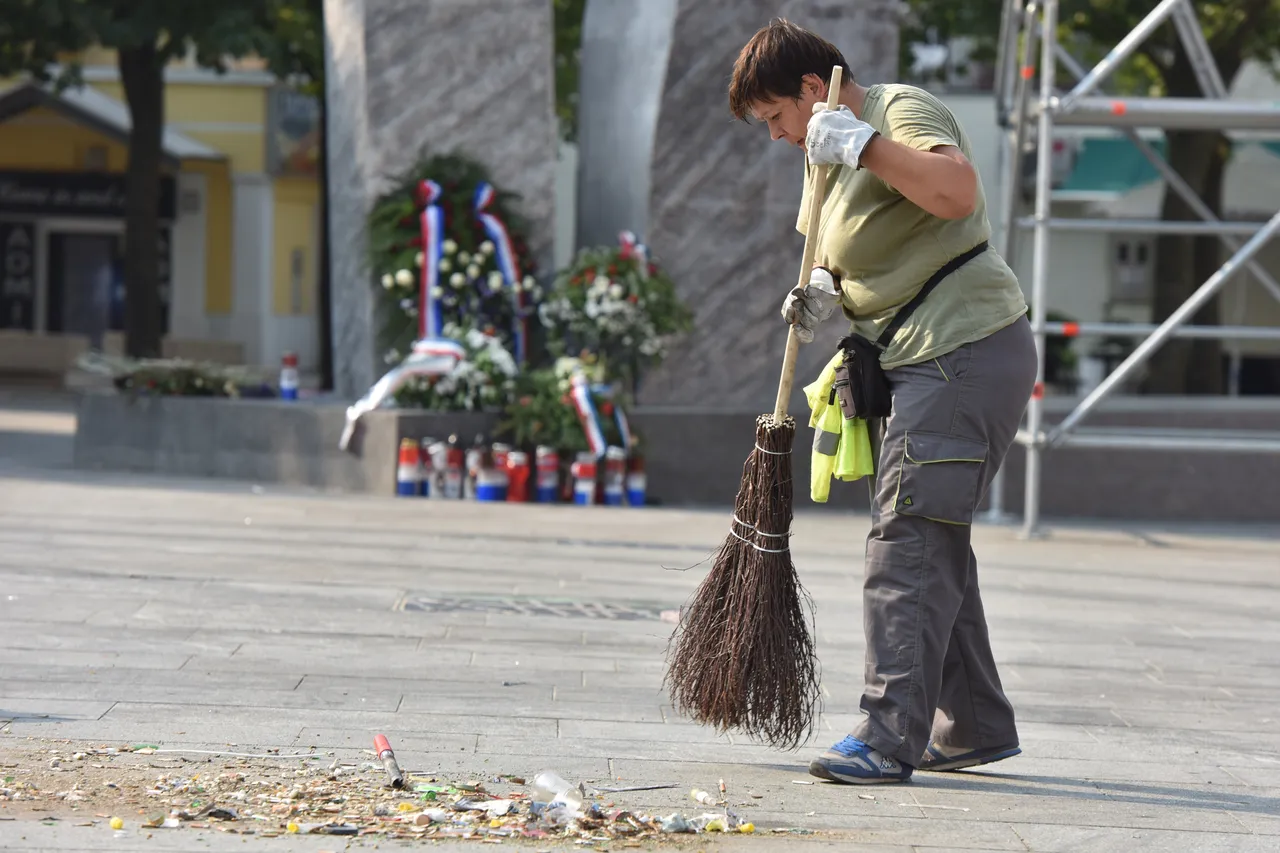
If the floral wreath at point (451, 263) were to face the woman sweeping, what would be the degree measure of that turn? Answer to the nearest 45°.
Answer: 0° — it already faces them

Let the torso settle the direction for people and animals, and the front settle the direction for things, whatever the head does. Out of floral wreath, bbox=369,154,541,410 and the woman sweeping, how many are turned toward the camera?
1

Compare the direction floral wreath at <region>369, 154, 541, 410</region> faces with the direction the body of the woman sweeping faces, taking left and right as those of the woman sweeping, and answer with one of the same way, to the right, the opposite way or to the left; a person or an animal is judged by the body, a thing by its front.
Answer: to the left

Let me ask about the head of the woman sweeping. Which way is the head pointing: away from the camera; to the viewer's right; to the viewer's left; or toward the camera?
to the viewer's left

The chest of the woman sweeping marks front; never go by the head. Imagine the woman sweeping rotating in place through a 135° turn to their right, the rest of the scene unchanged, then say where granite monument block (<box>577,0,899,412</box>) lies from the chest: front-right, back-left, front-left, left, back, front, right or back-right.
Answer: front-left

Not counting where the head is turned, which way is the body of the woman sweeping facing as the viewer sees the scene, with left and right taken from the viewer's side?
facing to the left of the viewer

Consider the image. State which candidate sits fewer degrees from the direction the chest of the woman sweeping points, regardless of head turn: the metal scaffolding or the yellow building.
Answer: the yellow building

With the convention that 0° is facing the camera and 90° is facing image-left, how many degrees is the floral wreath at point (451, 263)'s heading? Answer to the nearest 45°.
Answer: approximately 0°

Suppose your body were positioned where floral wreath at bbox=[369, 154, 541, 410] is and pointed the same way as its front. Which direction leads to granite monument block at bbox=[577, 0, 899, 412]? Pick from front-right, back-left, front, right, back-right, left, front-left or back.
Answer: left

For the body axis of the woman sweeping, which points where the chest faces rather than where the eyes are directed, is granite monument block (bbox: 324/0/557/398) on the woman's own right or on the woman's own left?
on the woman's own right

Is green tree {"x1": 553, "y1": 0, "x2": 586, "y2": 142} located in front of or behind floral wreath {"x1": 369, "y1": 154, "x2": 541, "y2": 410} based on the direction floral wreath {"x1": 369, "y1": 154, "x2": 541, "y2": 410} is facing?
behind

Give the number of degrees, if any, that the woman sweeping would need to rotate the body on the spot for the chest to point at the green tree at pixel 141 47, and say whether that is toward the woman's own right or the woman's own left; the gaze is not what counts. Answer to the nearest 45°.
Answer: approximately 45° to the woman's own right
